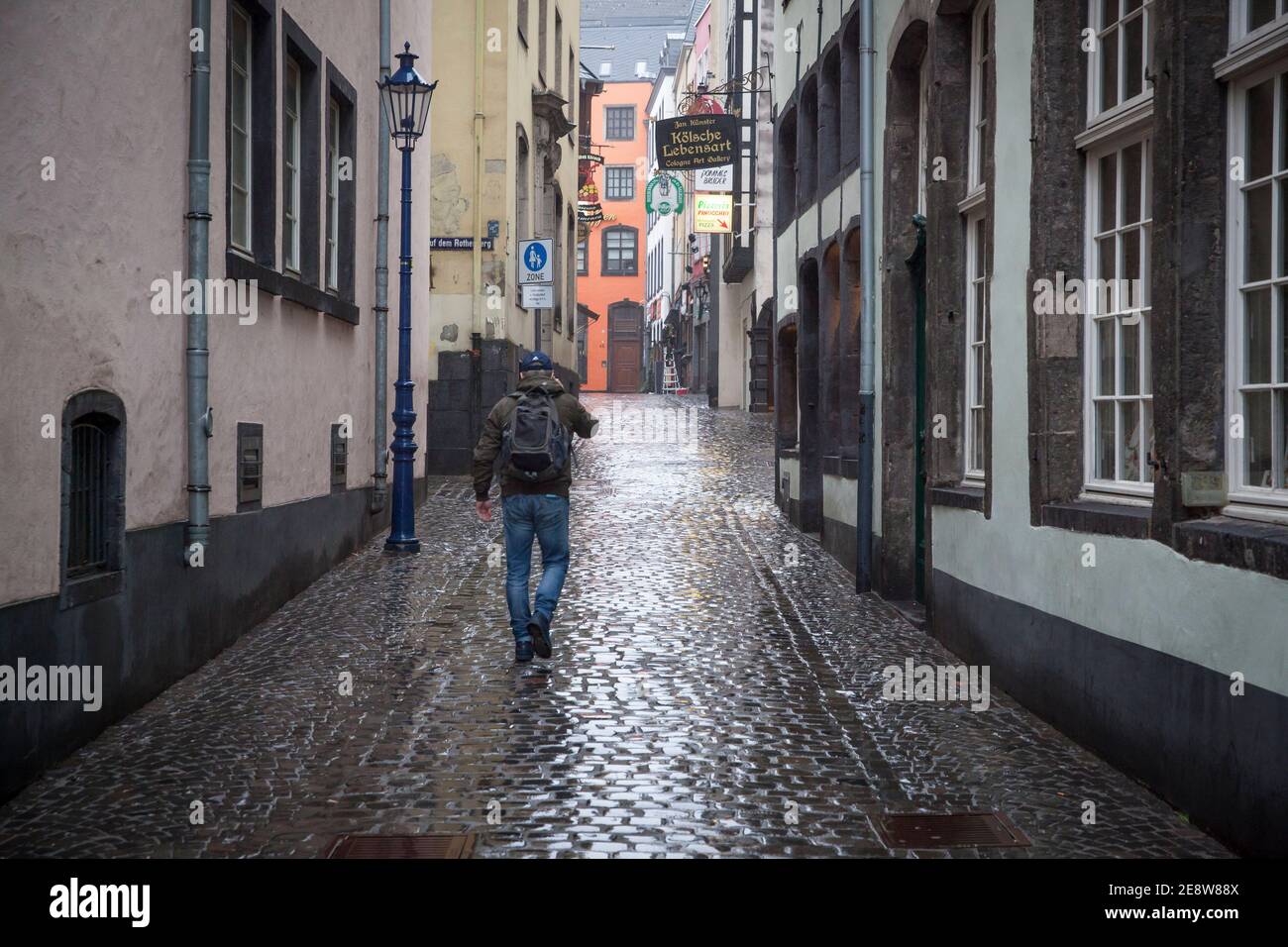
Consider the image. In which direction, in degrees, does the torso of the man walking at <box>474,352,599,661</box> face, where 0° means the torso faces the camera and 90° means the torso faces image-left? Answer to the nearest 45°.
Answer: approximately 180°

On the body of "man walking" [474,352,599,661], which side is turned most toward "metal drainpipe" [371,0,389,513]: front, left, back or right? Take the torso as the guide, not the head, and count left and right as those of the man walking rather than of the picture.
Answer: front

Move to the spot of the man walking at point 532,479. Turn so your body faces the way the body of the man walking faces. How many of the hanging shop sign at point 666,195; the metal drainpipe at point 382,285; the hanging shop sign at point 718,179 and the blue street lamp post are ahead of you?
4

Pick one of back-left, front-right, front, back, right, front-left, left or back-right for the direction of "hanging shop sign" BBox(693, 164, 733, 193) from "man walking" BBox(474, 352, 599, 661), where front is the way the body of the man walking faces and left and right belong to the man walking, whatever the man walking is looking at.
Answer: front

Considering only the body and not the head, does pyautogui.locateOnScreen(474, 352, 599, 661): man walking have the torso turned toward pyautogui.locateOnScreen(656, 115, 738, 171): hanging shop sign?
yes

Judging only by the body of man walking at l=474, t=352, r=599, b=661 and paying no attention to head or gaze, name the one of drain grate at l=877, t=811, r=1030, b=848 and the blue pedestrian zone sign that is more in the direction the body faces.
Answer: the blue pedestrian zone sign

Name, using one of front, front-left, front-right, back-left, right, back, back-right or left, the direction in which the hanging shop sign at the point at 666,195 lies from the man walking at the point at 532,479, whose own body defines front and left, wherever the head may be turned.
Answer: front

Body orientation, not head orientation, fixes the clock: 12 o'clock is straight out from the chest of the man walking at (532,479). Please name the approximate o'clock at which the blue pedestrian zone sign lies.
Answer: The blue pedestrian zone sign is roughly at 12 o'clock from the man walking.

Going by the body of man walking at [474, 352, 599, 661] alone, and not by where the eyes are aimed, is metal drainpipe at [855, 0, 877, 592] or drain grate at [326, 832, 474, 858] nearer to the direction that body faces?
the metal drainpipe

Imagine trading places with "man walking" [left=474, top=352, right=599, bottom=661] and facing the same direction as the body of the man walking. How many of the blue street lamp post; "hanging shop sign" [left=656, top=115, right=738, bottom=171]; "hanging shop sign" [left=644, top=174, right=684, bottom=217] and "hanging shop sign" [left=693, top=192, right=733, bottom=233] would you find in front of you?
4

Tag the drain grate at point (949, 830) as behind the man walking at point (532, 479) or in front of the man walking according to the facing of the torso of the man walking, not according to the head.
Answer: behind

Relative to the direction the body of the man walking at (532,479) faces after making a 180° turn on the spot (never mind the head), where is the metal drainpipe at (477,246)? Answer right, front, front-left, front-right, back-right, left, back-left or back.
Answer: back

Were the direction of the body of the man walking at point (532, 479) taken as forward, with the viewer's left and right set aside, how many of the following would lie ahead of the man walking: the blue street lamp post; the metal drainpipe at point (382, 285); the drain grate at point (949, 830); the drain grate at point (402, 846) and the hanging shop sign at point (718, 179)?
3
